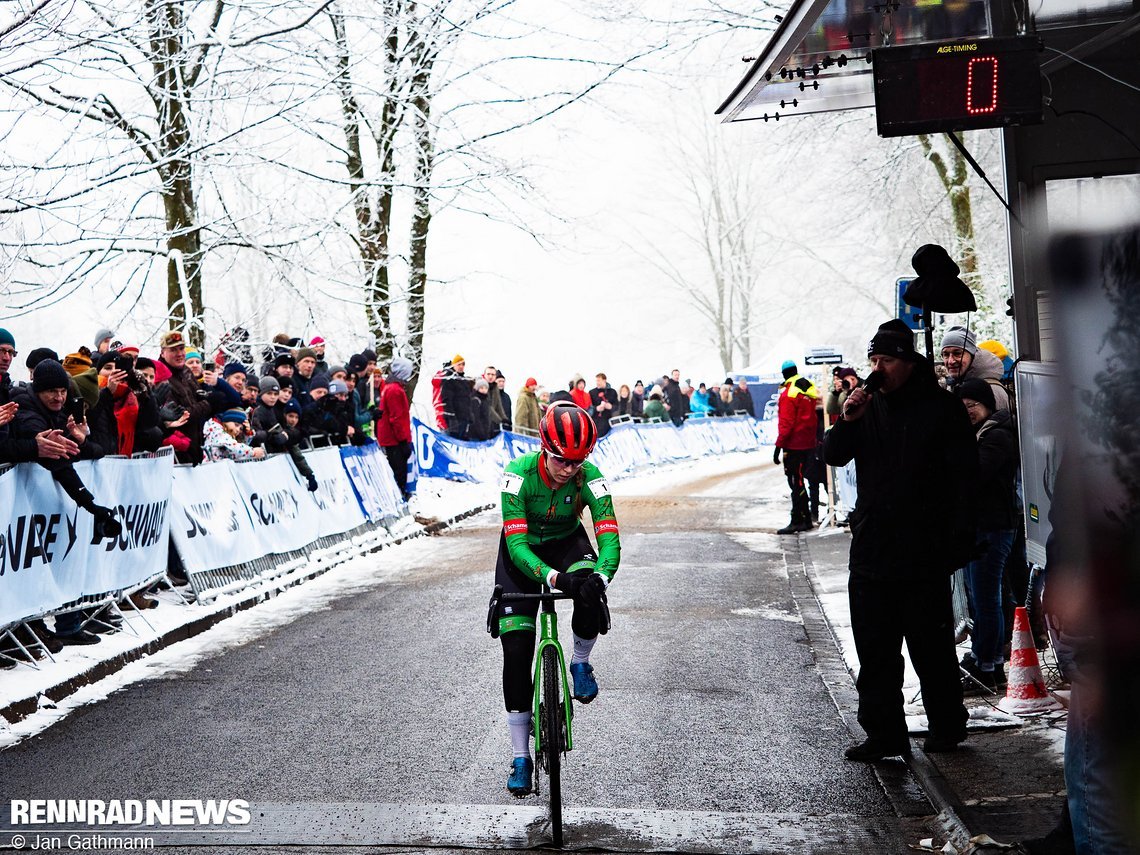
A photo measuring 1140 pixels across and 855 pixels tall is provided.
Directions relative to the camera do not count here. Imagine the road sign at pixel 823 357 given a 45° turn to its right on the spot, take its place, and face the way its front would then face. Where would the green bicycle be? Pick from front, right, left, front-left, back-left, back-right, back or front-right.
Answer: front-left

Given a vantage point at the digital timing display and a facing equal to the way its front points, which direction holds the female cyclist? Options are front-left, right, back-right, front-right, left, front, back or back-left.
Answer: front-right

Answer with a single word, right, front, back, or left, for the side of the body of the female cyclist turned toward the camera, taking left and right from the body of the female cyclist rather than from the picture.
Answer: front

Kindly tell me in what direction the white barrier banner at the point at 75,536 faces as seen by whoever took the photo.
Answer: facing the viewer and to the right of the viewer

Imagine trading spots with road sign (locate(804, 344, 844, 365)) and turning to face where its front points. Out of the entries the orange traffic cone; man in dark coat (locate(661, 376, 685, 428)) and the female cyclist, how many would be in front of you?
2

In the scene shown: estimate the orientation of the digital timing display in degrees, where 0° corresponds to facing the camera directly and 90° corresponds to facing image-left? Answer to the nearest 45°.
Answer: approximately 0°

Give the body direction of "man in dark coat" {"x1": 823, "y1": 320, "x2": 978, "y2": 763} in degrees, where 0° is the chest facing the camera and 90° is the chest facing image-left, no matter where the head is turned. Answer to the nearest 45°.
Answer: approximately 45°

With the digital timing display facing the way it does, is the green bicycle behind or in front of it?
in front

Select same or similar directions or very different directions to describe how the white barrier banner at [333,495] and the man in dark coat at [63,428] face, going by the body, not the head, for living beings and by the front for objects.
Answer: same or similar directions

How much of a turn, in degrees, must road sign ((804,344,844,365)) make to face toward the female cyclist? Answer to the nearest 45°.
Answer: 0° — it already faces them

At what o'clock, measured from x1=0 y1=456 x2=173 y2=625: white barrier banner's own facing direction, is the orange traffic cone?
The orange traffic cone is roughly at 12 o'clock from the white barrier banner.

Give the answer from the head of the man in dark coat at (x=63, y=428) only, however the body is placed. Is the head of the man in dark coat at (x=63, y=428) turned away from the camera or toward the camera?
toward the camera

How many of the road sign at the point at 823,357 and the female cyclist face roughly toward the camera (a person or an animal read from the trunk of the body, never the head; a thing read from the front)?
2

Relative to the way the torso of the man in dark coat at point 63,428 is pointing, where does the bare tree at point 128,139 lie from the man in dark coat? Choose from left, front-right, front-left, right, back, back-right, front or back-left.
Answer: back-left

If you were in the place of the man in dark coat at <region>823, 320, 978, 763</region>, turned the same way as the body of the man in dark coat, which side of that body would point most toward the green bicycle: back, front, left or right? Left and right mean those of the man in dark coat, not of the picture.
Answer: front

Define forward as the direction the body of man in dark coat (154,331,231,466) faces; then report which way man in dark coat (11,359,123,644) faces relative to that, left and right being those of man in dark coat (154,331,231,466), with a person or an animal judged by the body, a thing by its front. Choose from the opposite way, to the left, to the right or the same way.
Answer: the same way

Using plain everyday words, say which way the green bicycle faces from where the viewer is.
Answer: facing the viewer

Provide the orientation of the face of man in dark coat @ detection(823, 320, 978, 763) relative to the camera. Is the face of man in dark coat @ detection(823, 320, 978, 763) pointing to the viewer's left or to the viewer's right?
to the viewer's left

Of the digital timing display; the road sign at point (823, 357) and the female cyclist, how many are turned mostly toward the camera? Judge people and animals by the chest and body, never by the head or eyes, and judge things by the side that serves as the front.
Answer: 3

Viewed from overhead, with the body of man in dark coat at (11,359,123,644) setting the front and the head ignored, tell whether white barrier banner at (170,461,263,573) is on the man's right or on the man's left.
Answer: on the man's left
